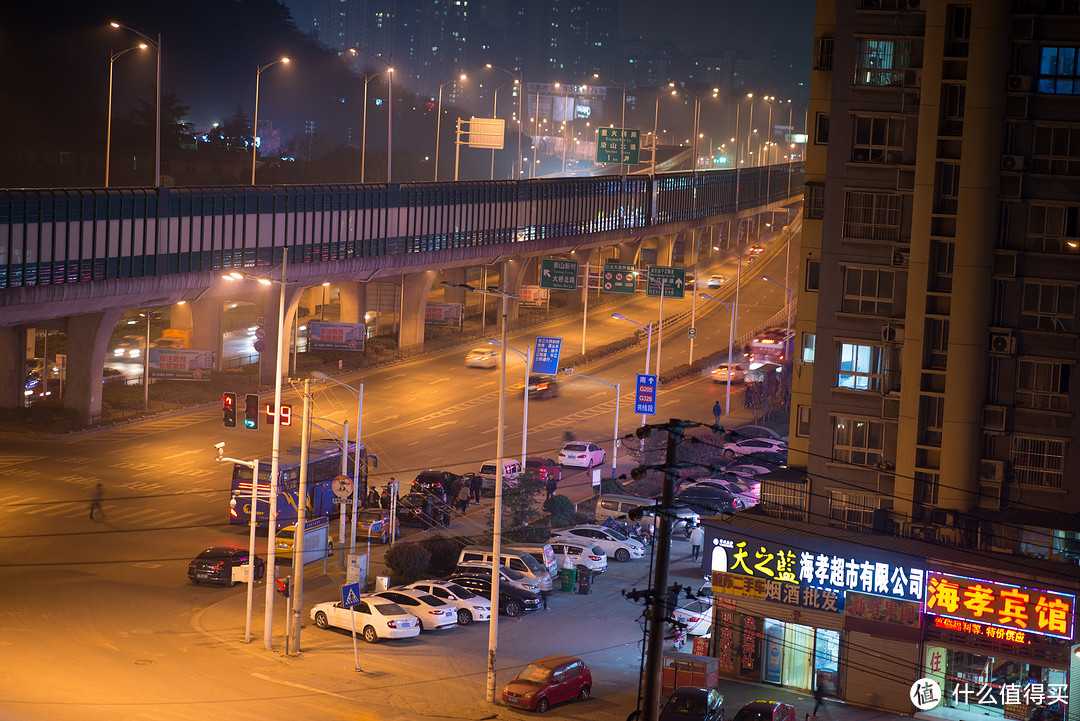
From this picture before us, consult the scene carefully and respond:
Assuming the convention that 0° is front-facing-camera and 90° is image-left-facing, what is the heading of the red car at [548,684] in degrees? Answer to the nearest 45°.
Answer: approximately 45°

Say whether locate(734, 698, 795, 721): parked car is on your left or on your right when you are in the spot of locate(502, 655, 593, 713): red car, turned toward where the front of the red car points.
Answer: on your left

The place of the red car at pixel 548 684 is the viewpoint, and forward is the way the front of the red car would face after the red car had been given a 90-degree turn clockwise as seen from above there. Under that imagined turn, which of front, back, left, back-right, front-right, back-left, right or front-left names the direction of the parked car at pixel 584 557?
front-right
